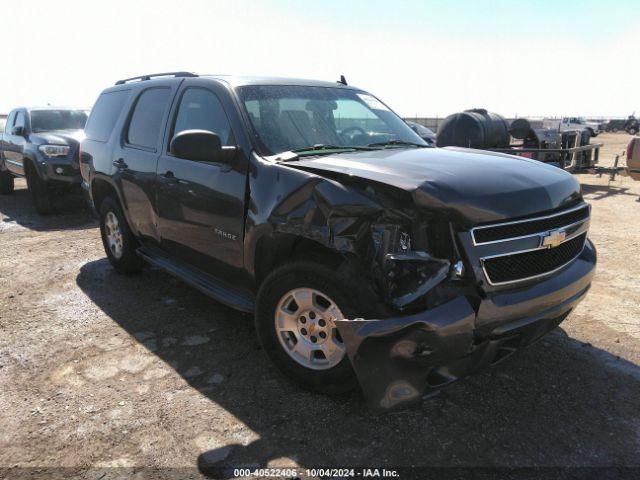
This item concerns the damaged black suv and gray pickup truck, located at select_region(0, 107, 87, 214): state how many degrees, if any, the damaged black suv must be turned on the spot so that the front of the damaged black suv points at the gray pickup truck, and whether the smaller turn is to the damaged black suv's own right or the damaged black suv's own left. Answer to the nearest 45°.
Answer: approximately 180°

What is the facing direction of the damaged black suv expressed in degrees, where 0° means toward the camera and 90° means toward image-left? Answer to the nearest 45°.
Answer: approximately 315°

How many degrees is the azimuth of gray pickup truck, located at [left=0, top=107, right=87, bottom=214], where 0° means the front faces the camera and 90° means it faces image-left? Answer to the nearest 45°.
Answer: approximately 315°
